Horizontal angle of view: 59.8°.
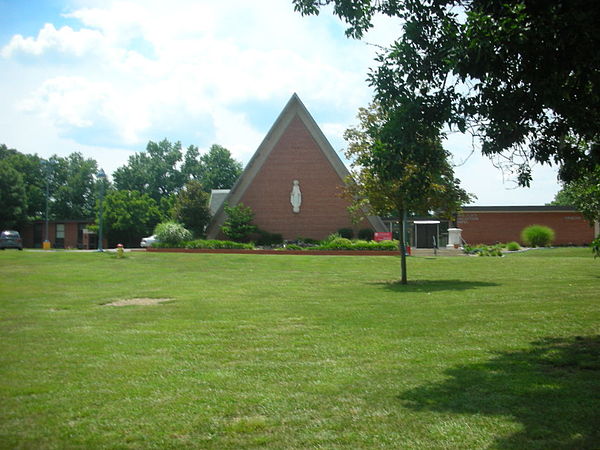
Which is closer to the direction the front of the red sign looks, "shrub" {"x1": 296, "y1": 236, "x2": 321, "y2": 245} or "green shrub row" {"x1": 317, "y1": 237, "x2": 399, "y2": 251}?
the green shrub row

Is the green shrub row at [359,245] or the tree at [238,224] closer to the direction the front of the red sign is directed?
the green shrub row

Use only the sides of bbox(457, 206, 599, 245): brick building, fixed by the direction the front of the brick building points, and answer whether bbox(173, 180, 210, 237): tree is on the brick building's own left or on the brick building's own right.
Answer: on the brick building's own right

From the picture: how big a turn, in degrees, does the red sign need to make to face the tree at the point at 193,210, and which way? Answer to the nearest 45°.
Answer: approximately 90° to its right

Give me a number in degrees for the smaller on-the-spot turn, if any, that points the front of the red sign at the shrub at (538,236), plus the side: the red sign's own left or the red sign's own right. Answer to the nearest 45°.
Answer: approximately 135° to the red sign's own left

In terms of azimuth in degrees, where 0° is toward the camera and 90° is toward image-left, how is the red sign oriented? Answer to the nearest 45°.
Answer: approximately 0°

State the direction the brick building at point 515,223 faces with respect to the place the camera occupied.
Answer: facing the viewer

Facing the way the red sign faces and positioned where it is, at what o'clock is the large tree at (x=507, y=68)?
The large tree is roughly at 12 o'clock from the red sign.

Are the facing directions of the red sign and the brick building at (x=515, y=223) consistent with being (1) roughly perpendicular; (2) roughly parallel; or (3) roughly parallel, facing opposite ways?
roughly parallel

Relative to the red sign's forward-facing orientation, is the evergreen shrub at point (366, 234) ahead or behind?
behind

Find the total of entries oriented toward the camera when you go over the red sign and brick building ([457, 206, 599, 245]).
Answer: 2
